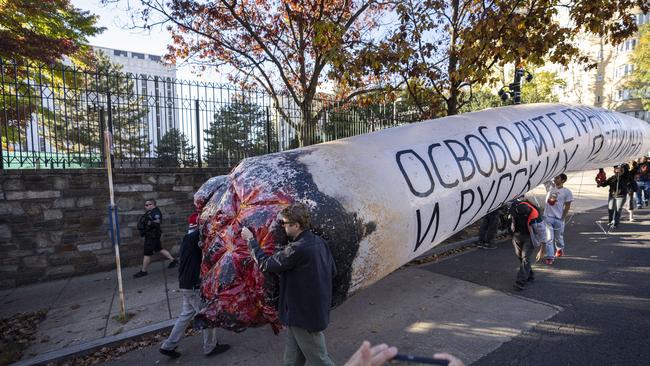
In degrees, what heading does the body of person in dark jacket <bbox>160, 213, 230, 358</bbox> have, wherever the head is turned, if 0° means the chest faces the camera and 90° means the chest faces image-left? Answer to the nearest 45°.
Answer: approximately 270°

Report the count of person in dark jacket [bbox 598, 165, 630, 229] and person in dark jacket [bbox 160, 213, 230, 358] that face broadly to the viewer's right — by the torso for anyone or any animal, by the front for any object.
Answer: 1

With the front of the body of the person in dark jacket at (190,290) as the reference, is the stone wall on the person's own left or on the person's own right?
on the person's own left

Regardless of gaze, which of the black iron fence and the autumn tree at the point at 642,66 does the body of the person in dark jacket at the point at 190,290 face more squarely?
the autumn tree

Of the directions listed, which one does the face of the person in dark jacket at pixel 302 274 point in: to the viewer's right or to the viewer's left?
to the viewer's left

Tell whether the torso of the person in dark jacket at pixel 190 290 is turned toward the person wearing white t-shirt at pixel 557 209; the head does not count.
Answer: yes

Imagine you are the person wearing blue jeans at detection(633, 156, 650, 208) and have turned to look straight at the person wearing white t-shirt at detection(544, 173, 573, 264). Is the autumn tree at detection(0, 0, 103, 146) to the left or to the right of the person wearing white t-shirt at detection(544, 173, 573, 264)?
right
